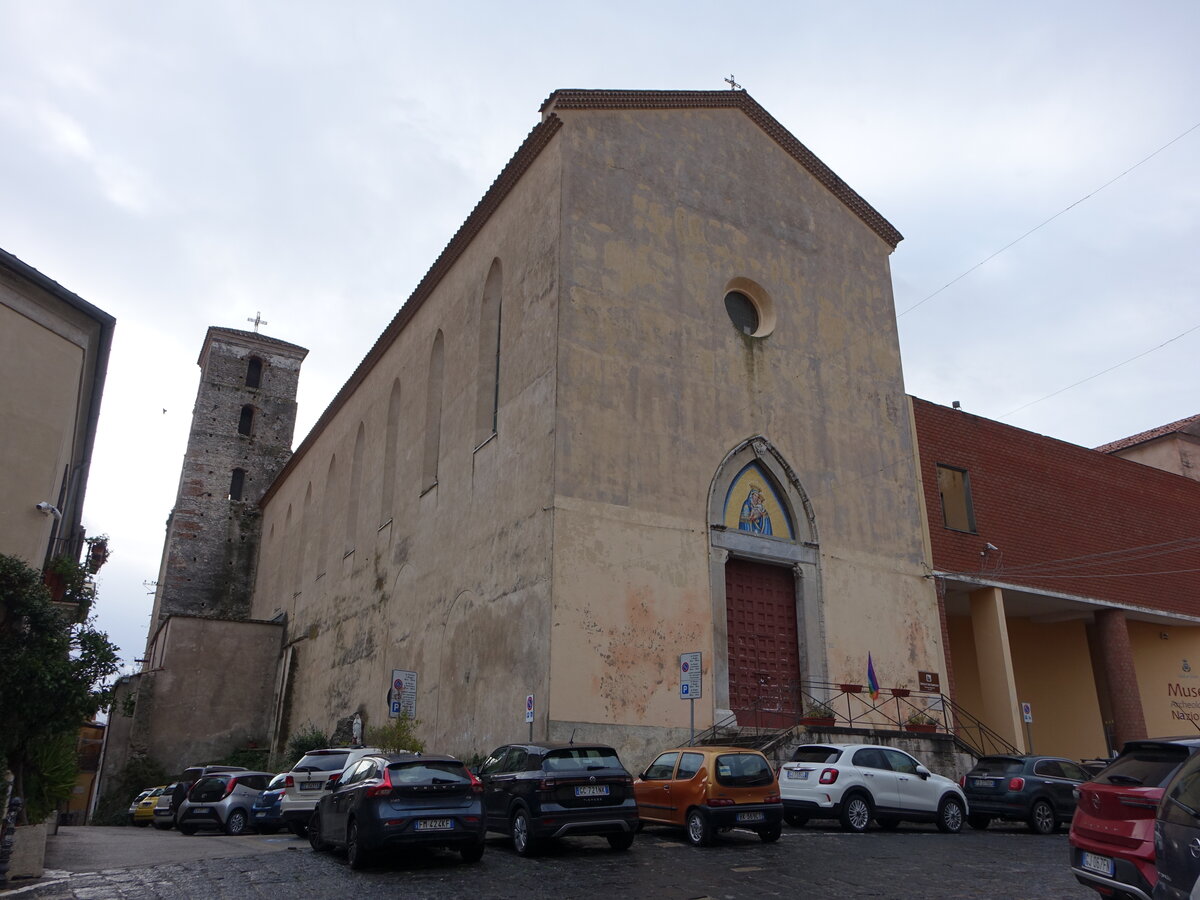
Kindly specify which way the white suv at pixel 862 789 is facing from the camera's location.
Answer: facing away from the viewer and to the right of the viewer

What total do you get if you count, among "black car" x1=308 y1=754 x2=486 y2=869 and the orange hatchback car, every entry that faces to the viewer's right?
0

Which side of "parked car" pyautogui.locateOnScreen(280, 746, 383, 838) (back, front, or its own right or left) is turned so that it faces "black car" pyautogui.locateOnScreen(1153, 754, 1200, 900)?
right

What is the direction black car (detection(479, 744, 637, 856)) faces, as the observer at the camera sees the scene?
facing away from the viewer and to the left of the viewer

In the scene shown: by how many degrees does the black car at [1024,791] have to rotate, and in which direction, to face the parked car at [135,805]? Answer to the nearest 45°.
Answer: approximately 135° to its left

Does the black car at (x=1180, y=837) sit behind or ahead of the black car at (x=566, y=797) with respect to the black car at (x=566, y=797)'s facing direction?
behind

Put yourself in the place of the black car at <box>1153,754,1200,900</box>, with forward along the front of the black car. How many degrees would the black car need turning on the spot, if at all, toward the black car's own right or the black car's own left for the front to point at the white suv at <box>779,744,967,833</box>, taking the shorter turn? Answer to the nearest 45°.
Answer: approximately 90° to the black car's own left

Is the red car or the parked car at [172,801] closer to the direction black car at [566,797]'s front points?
the parked car

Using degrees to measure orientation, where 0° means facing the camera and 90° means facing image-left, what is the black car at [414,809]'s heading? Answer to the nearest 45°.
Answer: approximately 135°

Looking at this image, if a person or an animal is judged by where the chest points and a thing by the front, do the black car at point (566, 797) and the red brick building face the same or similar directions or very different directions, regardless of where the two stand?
very different directions

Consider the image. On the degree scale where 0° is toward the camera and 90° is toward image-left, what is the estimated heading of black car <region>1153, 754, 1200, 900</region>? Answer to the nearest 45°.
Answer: approximately 225°

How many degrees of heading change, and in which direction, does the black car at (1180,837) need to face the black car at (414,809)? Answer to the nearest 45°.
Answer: approximately 135° to its left

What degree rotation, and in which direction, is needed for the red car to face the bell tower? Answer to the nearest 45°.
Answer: approximately 90° to its left
